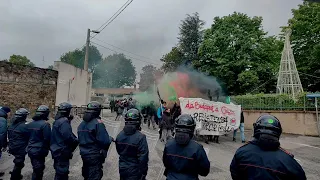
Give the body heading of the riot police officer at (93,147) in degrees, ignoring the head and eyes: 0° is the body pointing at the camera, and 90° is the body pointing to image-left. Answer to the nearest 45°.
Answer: approximately 225°

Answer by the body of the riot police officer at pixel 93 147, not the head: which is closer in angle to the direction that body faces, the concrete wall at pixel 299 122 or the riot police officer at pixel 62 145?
the concrete wall

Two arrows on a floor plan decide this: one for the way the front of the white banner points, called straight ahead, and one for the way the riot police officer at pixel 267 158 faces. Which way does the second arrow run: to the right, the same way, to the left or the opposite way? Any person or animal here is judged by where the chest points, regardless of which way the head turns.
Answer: the opposite way

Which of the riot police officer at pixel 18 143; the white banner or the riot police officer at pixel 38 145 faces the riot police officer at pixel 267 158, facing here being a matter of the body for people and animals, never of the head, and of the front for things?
the white banner

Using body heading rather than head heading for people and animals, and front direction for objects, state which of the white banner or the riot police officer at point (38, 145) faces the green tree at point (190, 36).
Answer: the riot police officer

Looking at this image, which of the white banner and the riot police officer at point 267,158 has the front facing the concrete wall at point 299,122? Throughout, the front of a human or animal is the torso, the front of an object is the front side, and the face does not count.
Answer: the riot police officer

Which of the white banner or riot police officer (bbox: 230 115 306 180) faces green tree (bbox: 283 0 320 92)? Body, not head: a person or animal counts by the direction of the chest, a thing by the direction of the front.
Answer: the riot police officer

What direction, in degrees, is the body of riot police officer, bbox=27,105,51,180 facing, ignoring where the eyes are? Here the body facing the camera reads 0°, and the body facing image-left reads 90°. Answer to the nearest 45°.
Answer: approximately 225°

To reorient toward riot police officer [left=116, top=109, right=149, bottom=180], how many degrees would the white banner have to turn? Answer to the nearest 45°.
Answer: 0° — it already faces them

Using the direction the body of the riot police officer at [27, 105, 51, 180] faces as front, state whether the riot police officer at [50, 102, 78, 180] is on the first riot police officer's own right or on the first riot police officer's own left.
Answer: on the first riot police officer's own right

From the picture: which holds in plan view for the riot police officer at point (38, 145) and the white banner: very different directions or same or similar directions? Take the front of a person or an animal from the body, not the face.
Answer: very different directions

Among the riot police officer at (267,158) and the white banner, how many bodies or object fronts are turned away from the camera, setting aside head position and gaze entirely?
1

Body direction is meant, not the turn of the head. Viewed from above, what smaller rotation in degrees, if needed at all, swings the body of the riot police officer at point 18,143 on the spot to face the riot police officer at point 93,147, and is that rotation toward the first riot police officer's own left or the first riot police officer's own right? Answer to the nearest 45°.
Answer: approximately 90° to the first riot police officer's own right
